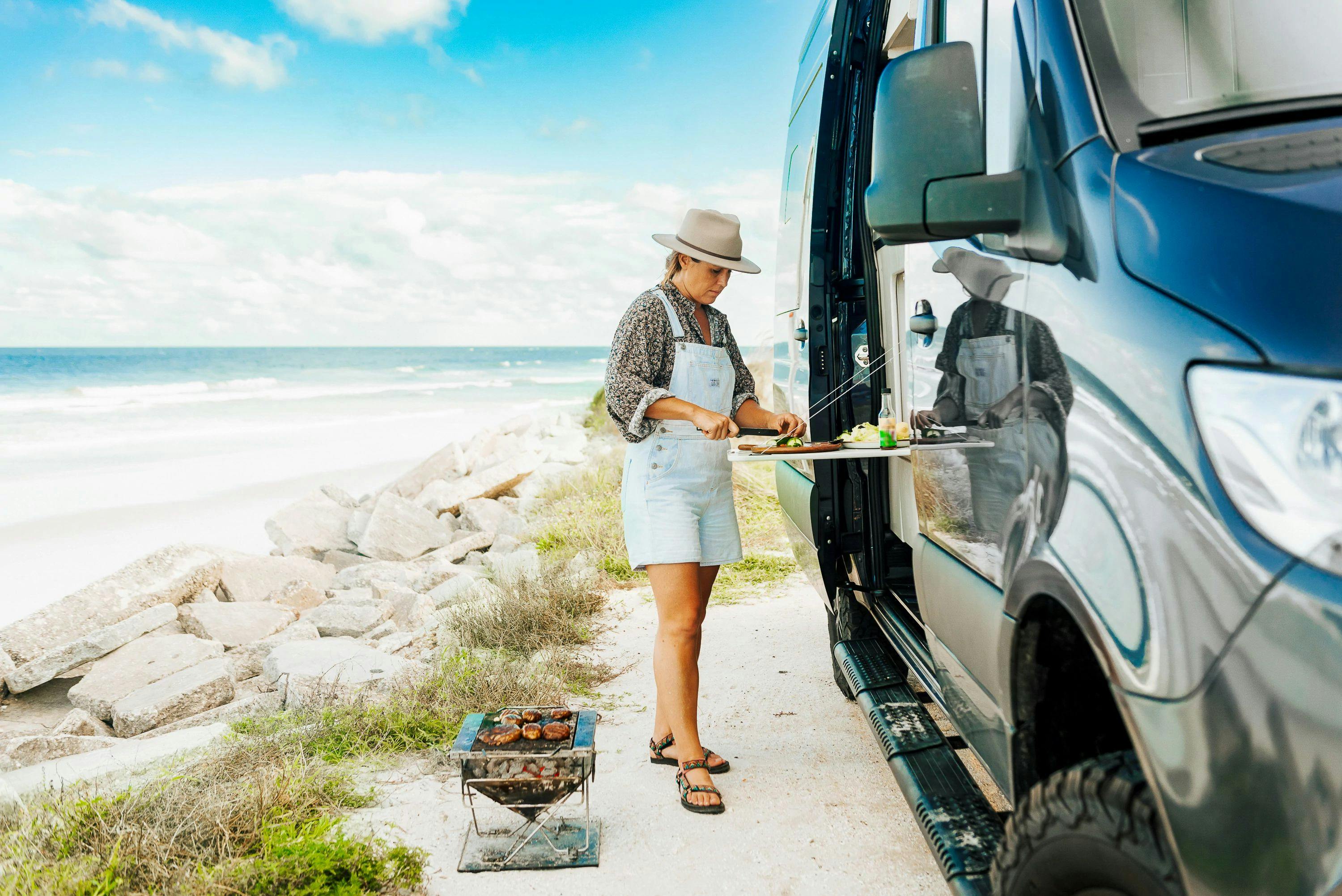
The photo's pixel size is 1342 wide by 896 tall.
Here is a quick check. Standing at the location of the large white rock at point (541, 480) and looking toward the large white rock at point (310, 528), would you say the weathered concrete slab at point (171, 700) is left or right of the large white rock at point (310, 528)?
left

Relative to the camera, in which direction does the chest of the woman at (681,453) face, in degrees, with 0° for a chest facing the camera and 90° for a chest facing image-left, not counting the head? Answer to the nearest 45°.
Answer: approximately 315°

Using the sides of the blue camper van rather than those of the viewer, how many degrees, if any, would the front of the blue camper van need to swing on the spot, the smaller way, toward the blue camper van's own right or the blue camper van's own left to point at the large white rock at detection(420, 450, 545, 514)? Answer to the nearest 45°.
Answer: approximately 180°

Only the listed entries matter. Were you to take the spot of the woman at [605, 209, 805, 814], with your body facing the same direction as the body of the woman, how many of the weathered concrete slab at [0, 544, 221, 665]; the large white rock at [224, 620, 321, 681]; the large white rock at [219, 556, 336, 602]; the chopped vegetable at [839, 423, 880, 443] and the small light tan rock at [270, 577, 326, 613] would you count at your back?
4

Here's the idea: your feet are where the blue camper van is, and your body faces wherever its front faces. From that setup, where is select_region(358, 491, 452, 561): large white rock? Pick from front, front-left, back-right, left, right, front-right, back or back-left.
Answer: back

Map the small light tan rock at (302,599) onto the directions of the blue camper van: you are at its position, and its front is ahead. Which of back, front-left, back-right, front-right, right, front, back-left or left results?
back

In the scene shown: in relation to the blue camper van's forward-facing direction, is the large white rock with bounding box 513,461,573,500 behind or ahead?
behind

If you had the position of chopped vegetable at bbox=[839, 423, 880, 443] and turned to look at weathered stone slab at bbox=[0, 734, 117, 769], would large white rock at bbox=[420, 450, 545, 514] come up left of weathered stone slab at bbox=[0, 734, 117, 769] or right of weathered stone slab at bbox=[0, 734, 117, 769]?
right
